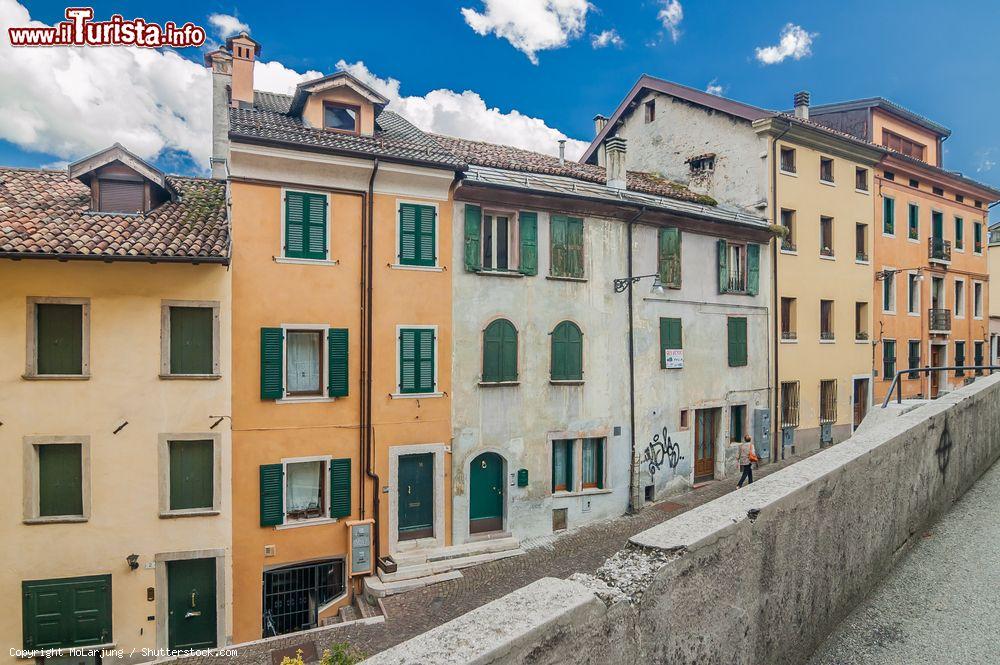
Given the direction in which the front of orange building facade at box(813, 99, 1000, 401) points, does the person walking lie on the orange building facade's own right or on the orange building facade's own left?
on the orange building facade's own right

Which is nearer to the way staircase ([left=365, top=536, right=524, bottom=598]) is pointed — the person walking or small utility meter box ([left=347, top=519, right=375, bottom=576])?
the person walking

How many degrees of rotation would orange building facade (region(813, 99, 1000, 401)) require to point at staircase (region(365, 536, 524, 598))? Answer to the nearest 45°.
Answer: approximately 90° to its right

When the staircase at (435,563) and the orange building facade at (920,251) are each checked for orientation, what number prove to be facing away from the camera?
0

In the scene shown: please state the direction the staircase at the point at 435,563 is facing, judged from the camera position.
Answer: facing the viewer and to the right of the viewer

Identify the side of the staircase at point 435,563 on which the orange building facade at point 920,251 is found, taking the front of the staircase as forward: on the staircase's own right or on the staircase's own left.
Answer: on the staircase's own left

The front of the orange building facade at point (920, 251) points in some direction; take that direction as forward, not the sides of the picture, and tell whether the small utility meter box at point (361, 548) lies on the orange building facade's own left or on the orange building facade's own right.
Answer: on the orange building facade's own right
